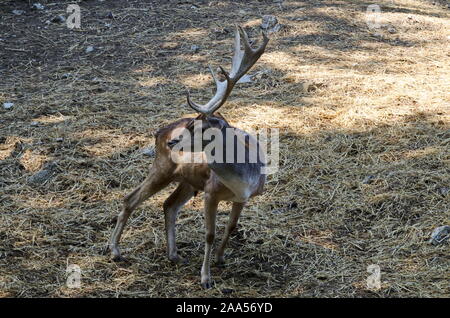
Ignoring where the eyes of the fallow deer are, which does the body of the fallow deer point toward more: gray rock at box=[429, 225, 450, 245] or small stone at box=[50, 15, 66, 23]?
the gray rock

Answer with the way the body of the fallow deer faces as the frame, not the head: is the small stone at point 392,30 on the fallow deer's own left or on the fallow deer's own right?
on the fallow deer's own left

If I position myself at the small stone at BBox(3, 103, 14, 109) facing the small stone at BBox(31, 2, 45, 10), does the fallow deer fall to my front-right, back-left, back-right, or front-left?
back-right

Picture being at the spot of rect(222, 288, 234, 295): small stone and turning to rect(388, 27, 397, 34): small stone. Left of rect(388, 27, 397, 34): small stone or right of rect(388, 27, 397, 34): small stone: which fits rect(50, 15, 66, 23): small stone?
left

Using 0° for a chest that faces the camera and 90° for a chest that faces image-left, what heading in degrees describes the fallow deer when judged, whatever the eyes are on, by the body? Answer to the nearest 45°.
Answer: approximately 315°

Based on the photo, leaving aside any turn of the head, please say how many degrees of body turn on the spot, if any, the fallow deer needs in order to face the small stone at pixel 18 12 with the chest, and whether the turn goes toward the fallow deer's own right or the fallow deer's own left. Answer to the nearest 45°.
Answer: approximately 180°

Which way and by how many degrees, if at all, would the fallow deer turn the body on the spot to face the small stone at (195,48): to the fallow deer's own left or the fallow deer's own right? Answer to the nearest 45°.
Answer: approximately 135° to the fallow deer's own left
